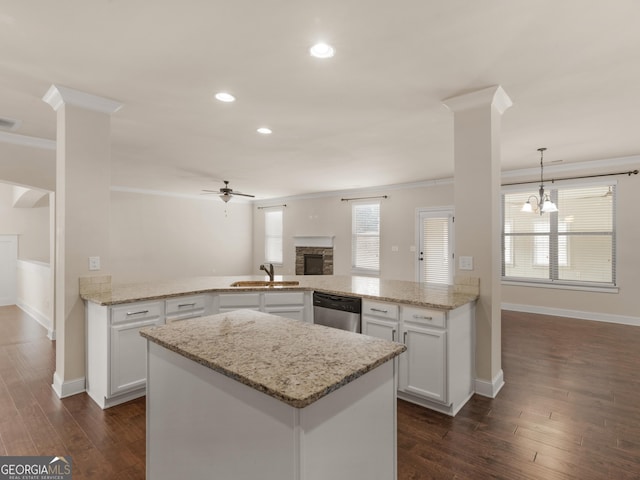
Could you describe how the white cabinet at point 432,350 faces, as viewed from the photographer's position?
facing the viewer and to the left of the viewer

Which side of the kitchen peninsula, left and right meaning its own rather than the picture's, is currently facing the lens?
front

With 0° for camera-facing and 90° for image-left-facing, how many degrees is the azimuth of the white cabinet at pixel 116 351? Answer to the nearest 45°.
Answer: approximately 315°

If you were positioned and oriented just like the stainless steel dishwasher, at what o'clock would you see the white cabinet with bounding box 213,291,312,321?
The white cabinet is roughly at 2 o'clock from the stainless steel dishwasher.

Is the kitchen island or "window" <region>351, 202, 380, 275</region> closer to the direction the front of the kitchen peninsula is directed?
the kitchen island

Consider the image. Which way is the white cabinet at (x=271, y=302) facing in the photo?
toward the camera
